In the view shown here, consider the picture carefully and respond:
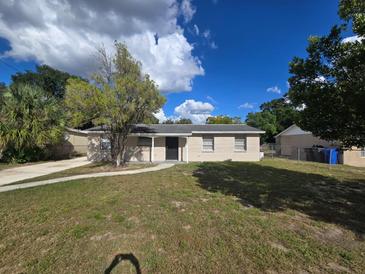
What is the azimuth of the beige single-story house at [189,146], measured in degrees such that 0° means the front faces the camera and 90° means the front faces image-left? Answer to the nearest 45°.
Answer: approximately 0°

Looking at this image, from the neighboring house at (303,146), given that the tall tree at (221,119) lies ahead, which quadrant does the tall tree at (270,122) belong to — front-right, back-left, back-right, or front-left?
front-right

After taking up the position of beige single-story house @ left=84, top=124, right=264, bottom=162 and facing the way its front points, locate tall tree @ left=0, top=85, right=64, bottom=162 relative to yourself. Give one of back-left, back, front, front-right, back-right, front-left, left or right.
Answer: right

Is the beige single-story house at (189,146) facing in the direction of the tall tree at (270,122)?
no

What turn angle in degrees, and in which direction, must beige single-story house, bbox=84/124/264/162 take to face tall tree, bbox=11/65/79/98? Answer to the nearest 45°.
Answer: approximately 135° to its right

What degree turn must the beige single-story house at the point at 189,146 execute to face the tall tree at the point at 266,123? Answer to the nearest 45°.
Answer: approximately 135° to its left

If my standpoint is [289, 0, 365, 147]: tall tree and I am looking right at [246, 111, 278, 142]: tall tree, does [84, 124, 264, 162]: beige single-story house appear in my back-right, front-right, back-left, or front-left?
front-left

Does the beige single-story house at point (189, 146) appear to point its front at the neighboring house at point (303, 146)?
no

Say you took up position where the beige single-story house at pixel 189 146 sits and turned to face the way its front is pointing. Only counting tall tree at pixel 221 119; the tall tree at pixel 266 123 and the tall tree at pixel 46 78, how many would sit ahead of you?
0

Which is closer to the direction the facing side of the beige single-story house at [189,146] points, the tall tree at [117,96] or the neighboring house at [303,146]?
the tall tree

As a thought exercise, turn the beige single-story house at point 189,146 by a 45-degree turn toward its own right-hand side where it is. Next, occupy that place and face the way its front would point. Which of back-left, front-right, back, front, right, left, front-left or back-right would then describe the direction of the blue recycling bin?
back-left

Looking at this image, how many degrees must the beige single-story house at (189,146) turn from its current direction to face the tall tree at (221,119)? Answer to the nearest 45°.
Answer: approximately 180°
